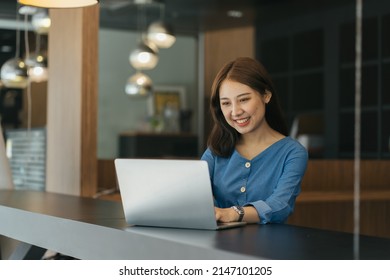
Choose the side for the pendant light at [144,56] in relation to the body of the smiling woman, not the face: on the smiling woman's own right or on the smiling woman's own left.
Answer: on the smiling woman's own right

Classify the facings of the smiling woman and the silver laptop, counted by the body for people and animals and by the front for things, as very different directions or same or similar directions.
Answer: very different directions

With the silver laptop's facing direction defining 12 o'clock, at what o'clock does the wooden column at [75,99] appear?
The wooden column is roughly at 10 o'clock from the silver laptop.

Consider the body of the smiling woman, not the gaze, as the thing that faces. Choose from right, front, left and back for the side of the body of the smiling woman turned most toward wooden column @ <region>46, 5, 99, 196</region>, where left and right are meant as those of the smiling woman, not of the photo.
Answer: right

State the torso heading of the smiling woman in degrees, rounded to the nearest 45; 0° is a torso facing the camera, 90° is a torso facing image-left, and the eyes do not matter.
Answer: approximately 45°

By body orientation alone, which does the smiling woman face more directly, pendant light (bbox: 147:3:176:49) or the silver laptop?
the silver laptop

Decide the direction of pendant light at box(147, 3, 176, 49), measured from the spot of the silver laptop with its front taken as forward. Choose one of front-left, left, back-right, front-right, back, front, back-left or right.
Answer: front-left

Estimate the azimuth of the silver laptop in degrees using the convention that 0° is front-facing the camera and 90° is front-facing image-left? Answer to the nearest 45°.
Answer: approximately 225°

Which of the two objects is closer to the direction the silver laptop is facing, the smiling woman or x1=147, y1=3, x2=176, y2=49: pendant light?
the smiling woman

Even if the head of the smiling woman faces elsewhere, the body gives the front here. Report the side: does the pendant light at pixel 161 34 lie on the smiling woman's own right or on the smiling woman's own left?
on the smiling woman's own right

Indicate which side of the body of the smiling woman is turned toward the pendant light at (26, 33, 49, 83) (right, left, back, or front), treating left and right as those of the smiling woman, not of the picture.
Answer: right
